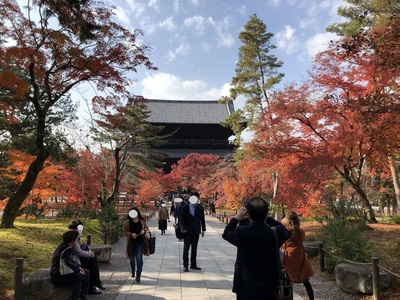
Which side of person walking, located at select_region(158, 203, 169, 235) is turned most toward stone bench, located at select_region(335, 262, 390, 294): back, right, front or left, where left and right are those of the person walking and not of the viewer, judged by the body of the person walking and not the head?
front

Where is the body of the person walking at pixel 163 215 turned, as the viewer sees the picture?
toward the camera

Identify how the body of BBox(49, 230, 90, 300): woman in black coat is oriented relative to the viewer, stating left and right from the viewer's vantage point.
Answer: facing to the right of the viewer

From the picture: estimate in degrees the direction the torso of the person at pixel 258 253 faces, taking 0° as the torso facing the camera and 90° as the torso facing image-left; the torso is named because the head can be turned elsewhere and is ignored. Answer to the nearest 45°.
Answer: approximately 180°

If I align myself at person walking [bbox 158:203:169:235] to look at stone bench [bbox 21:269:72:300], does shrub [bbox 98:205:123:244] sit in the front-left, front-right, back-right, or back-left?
front-right

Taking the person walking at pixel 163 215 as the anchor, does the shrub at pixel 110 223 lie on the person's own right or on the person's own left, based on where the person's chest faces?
on the person's own right

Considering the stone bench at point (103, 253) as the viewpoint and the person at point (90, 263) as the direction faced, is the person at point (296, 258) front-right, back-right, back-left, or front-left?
front-left

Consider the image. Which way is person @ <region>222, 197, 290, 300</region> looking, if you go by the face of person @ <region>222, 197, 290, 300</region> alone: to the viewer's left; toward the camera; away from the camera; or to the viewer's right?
away from the camera

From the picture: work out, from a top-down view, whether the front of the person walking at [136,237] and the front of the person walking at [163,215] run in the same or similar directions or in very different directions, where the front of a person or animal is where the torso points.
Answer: same or similar directions

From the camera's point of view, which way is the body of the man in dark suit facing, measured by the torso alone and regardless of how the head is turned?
toward the camera

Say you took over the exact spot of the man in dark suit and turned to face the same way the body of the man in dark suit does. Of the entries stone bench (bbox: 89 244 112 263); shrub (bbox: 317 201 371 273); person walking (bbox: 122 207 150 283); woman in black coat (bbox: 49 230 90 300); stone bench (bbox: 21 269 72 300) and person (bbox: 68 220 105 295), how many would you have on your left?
1

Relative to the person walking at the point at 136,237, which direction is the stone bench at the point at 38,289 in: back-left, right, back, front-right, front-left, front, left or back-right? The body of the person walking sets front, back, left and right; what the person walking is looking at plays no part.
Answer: front-right

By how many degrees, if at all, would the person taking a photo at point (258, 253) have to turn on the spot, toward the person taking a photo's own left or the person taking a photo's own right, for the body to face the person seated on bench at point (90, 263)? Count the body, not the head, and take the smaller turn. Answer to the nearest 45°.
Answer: approximately 45° to the person taking a photo's own left
